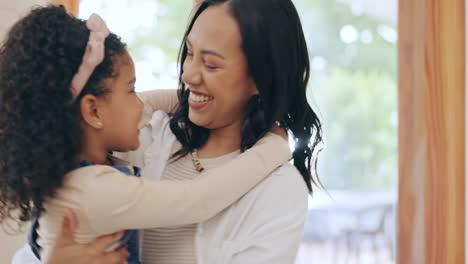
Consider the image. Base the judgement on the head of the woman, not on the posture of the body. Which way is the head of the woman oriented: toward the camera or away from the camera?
toward the camera

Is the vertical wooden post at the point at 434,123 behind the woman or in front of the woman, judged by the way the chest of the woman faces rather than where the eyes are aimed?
behind

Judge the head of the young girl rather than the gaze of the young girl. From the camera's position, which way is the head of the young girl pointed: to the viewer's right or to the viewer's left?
to the viewer's right
